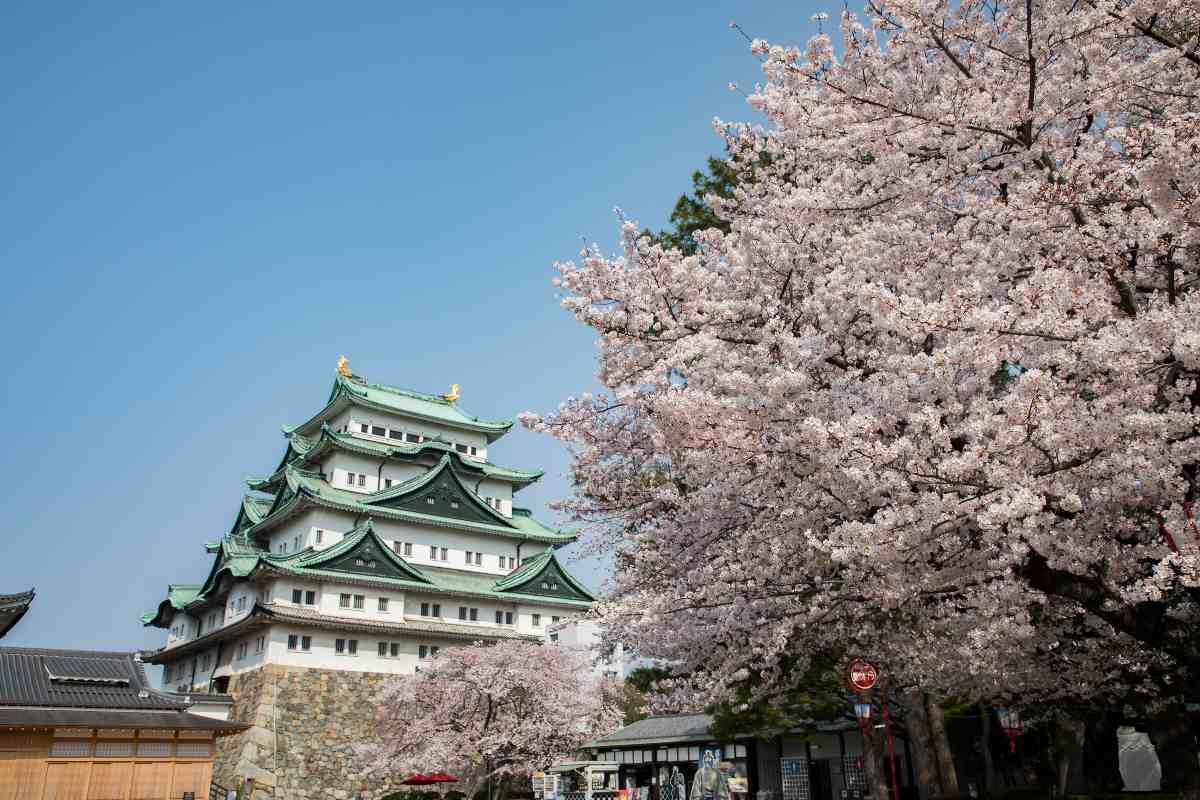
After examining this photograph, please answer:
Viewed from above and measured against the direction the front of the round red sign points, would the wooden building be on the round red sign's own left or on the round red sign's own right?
on the round red sign's own right

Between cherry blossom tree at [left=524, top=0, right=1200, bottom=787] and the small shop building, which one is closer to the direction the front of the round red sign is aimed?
the cherry blossom tree

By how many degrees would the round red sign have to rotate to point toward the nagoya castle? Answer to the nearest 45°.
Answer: approximately 135° to its right

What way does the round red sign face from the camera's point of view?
toward the camera

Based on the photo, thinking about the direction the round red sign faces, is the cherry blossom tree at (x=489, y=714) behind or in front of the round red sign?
behind

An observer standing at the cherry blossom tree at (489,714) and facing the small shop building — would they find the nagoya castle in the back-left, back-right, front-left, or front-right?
back-left
